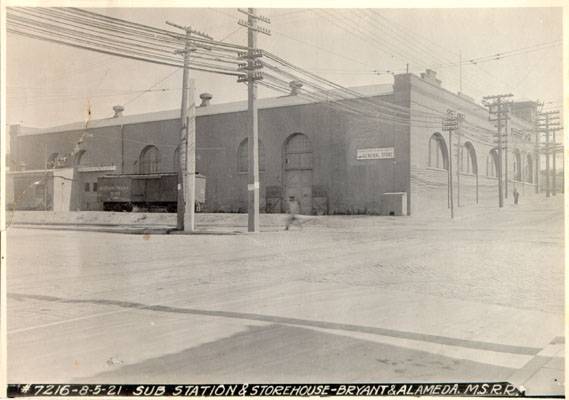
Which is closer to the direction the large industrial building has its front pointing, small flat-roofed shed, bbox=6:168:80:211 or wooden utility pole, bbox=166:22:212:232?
the wooden utility pole
